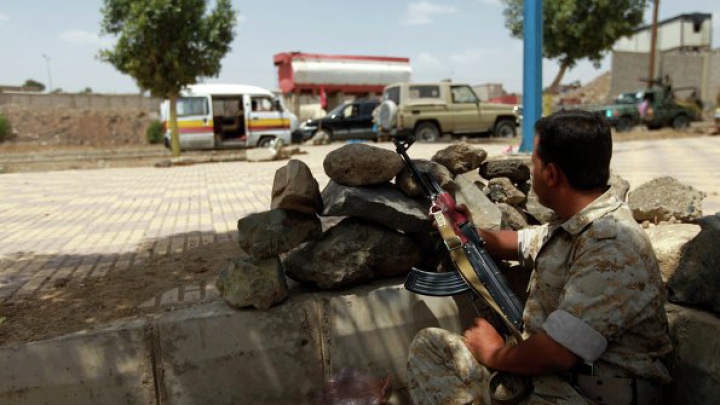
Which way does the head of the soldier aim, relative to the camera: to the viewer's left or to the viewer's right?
to the viewer's left

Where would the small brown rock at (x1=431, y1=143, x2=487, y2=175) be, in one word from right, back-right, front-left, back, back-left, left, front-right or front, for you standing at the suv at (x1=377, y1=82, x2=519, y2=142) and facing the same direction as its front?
back-right

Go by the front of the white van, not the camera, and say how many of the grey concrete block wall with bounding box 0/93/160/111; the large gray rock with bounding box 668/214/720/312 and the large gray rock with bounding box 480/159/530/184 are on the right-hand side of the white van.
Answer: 2

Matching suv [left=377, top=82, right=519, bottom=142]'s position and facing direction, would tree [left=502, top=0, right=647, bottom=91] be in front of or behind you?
in front

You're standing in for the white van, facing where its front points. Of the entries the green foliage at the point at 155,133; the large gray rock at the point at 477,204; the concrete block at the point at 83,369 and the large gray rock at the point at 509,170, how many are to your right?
3

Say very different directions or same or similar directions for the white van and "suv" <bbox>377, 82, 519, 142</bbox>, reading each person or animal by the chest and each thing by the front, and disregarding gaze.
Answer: same or similar directions

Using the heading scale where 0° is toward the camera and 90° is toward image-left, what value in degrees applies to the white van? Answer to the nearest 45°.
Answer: approximately 270°

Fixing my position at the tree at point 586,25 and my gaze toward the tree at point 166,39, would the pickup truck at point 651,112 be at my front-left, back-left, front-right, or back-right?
back-right

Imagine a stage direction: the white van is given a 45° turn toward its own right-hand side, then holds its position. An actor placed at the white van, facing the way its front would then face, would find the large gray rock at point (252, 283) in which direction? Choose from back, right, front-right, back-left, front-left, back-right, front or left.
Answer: front-right

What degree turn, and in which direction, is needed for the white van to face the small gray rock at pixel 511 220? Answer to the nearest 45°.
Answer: approximately 90° to its right

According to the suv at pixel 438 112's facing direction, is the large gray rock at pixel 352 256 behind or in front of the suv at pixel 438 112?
behind

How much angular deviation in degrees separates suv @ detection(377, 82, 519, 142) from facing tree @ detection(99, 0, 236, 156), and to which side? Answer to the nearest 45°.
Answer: approximately 180°

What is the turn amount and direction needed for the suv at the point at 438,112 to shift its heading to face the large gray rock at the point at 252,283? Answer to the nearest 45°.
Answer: approximately 135° to its right

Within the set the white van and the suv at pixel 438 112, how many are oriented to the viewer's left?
0

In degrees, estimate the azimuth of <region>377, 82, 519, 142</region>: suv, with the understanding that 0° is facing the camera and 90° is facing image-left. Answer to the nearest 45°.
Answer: approximately 225°

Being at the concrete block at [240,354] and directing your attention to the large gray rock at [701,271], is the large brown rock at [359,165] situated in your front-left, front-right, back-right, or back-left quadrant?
front-left

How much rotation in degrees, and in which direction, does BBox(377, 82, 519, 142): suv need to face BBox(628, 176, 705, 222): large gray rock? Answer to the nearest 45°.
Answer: approximately 135° to its right
